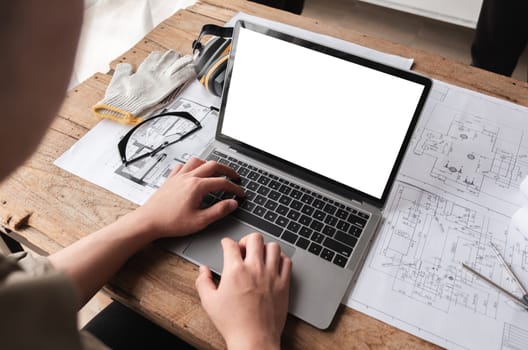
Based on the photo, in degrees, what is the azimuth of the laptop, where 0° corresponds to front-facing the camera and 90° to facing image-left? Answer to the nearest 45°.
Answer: approximately 45°
